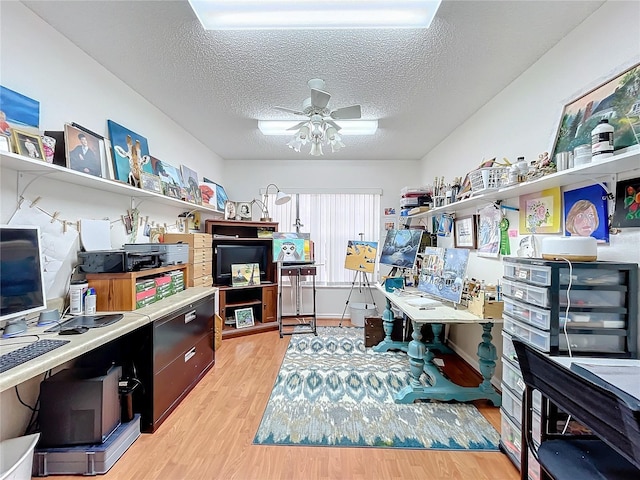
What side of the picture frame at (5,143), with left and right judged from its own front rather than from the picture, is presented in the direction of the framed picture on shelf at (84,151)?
left

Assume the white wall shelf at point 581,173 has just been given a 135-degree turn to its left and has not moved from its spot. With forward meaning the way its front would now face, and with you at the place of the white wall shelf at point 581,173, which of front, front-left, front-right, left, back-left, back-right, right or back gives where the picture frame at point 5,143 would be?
back-right

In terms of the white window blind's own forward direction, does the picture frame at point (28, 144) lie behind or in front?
in front

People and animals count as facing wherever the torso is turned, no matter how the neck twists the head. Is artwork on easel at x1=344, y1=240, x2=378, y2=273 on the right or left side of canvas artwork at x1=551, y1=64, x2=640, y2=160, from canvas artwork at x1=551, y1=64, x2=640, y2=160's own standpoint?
on its right

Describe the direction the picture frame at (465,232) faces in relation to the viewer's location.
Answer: facing the viewer and to the left of the viewer

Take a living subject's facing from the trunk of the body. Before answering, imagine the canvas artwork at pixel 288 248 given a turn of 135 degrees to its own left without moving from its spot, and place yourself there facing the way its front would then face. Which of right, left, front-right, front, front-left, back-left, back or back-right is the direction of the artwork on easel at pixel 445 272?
right

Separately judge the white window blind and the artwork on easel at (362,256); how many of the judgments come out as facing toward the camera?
2

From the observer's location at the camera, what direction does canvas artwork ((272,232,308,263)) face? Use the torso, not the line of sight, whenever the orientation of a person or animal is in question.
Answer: facing the viewer

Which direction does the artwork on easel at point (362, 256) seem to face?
toward the camera

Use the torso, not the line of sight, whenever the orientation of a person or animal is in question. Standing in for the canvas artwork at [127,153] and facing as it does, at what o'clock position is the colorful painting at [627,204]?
The colorful painting is roughly at 12 o'clock from the canvas artwork.

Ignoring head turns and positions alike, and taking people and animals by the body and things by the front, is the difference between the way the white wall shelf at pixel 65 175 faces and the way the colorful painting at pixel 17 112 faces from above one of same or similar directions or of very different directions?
same or similar directions

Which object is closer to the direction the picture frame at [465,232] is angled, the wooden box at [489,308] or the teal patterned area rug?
the teal patterned area rug

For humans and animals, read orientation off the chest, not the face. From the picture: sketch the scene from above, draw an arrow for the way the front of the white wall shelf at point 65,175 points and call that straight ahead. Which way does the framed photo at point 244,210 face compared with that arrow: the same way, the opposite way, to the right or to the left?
to the right

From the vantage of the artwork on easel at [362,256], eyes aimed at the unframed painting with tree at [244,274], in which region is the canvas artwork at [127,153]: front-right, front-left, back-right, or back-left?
front-left

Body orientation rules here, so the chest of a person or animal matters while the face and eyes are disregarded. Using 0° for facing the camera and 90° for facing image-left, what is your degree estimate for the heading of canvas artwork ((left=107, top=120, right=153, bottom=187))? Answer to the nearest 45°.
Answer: approximately 315°

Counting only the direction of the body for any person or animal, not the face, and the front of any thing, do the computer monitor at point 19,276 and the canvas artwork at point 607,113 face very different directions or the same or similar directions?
very different directions

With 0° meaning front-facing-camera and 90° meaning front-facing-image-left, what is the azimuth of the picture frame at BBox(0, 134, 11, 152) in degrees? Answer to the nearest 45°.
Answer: approximately 315°

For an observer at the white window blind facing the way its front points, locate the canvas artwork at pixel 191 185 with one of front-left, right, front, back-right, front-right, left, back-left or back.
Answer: front-right
